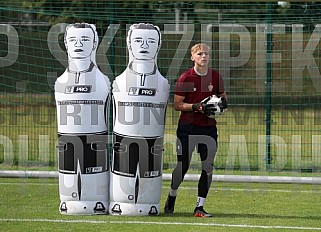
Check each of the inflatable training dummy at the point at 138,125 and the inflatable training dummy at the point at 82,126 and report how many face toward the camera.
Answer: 2

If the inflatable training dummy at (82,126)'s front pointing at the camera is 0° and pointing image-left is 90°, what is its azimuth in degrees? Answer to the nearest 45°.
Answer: approximately 0°

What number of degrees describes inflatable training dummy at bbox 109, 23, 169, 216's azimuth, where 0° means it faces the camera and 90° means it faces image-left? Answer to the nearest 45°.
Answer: approximately 0°

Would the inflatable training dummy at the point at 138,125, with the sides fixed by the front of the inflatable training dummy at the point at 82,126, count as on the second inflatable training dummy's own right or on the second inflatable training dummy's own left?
on the second inflatable training dummy's own left

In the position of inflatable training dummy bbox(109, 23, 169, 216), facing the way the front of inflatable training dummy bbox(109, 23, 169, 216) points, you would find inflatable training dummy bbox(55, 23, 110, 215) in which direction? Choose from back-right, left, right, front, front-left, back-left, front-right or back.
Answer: right
